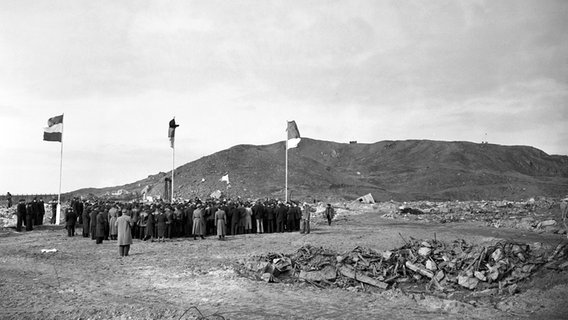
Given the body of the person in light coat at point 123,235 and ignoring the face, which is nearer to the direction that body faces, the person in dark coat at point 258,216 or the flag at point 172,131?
the flag

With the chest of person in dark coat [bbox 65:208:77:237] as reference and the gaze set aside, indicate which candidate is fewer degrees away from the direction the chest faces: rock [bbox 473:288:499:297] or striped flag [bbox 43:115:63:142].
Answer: the striped flag

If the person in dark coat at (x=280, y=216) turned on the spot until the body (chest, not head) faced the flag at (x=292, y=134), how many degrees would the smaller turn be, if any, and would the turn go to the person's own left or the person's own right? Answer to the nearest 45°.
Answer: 0° — they already face it

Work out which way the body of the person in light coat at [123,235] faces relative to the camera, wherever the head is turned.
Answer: away from the camera

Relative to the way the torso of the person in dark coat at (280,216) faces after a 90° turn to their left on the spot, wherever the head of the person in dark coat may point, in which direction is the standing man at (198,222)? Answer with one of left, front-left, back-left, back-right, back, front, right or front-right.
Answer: front-left

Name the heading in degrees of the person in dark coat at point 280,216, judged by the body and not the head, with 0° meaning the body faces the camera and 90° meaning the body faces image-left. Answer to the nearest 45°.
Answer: approximately 180°

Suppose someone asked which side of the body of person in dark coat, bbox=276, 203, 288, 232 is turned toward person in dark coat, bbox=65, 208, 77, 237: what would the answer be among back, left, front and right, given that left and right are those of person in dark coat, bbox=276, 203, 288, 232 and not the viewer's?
left

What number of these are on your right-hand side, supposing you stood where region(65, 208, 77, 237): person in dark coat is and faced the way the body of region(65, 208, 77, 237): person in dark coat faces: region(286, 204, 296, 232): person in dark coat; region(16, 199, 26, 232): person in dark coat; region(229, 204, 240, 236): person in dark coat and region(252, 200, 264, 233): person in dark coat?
3

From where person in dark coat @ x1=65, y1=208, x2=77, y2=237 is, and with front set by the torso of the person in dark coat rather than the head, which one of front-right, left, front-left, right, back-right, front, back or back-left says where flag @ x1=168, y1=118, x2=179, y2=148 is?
front-right

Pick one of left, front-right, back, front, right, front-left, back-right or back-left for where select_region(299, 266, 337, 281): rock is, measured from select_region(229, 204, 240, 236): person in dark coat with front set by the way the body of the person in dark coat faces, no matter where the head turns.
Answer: back

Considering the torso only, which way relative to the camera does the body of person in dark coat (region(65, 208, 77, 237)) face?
away from the camera

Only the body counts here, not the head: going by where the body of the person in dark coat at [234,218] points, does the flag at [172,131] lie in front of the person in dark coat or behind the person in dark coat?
in front

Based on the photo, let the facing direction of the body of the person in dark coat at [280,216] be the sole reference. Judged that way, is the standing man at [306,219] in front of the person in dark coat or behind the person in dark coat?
behind

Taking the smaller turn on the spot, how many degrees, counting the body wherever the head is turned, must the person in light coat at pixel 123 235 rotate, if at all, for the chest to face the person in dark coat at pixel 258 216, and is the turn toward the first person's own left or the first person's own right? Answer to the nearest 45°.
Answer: approximately 45° to the first person's own right
